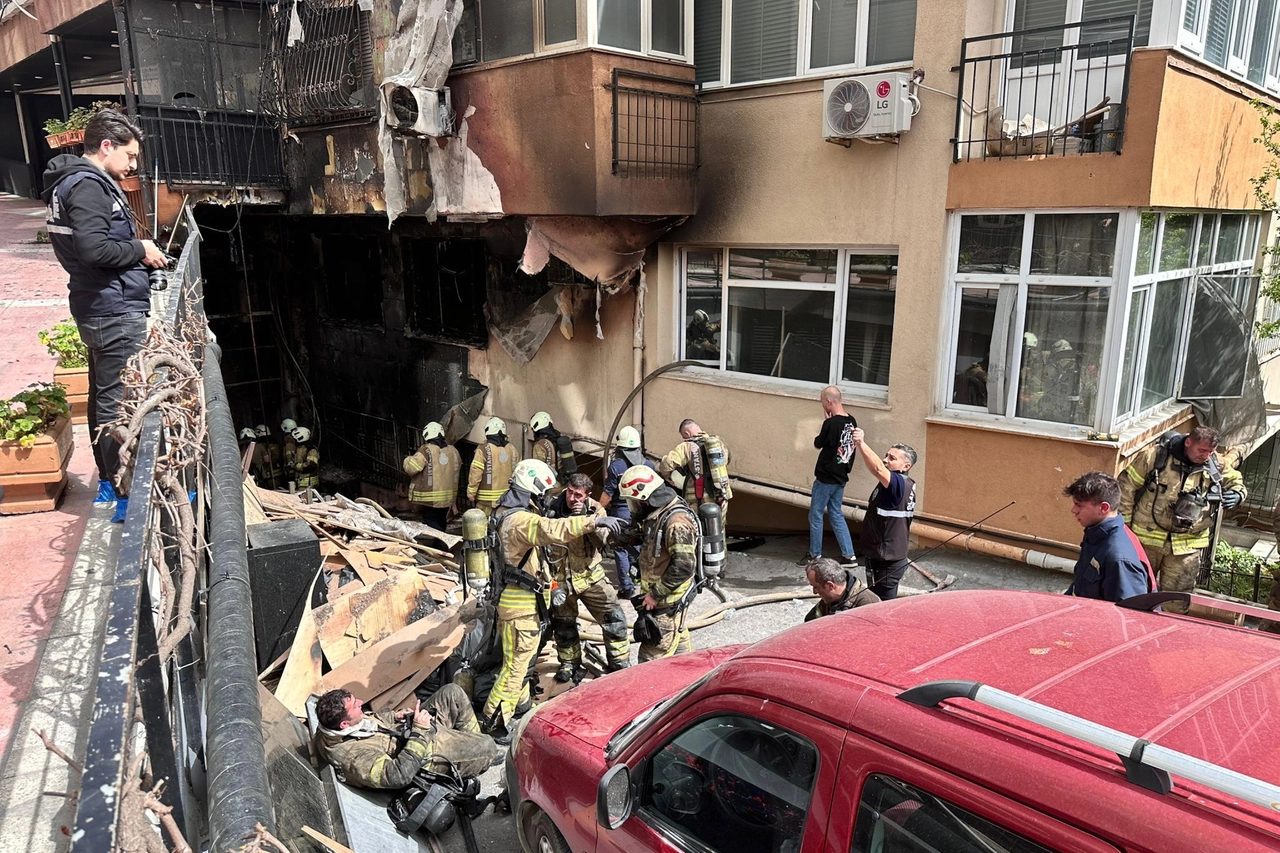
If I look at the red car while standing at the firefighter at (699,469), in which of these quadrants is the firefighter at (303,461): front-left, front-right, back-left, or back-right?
back-right

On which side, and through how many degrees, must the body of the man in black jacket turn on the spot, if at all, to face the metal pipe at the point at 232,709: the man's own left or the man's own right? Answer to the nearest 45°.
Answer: approximately 90° to the man's own right

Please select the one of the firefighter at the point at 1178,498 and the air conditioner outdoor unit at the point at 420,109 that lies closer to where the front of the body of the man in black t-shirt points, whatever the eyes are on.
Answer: the air conditioner outdoor unit

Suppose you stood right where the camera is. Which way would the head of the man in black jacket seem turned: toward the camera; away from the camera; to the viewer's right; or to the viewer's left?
to the viewer's right

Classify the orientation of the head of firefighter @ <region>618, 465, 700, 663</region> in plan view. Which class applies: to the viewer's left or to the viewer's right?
to the viewer's left

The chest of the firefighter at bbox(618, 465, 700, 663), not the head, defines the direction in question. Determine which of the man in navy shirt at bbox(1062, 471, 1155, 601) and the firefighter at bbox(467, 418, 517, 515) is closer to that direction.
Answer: the firefighter

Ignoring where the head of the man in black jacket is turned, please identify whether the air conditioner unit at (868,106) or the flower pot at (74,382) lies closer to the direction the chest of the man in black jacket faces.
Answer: the air conditioner unit

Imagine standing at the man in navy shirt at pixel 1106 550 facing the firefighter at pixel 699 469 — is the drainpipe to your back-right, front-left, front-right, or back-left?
front-right

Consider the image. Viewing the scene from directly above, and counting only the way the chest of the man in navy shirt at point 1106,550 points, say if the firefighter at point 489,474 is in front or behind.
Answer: in front

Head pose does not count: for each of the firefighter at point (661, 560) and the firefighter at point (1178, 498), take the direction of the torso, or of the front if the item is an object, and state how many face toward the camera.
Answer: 1

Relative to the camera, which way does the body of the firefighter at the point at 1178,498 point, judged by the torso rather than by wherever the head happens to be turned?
toward the camera

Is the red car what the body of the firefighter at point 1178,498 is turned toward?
yes

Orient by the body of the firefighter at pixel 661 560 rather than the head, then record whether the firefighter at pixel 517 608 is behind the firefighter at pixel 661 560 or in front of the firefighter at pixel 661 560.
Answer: in front

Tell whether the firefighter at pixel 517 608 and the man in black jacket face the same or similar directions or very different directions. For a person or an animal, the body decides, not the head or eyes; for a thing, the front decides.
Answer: same or similar directions

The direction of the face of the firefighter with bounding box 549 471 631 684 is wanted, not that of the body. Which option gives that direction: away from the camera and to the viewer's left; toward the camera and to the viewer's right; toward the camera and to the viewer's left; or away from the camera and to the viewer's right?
toward the camera and to the viewer's left

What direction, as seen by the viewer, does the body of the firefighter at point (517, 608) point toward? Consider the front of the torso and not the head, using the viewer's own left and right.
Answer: facing to the right of the viewer

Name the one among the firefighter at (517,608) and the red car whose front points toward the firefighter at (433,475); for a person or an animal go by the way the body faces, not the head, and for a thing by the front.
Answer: the red car

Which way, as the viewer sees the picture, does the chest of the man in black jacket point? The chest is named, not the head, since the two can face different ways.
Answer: to the viewer's right

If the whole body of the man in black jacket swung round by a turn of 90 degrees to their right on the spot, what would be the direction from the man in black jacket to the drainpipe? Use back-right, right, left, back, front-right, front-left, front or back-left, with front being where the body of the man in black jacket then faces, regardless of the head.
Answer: left
